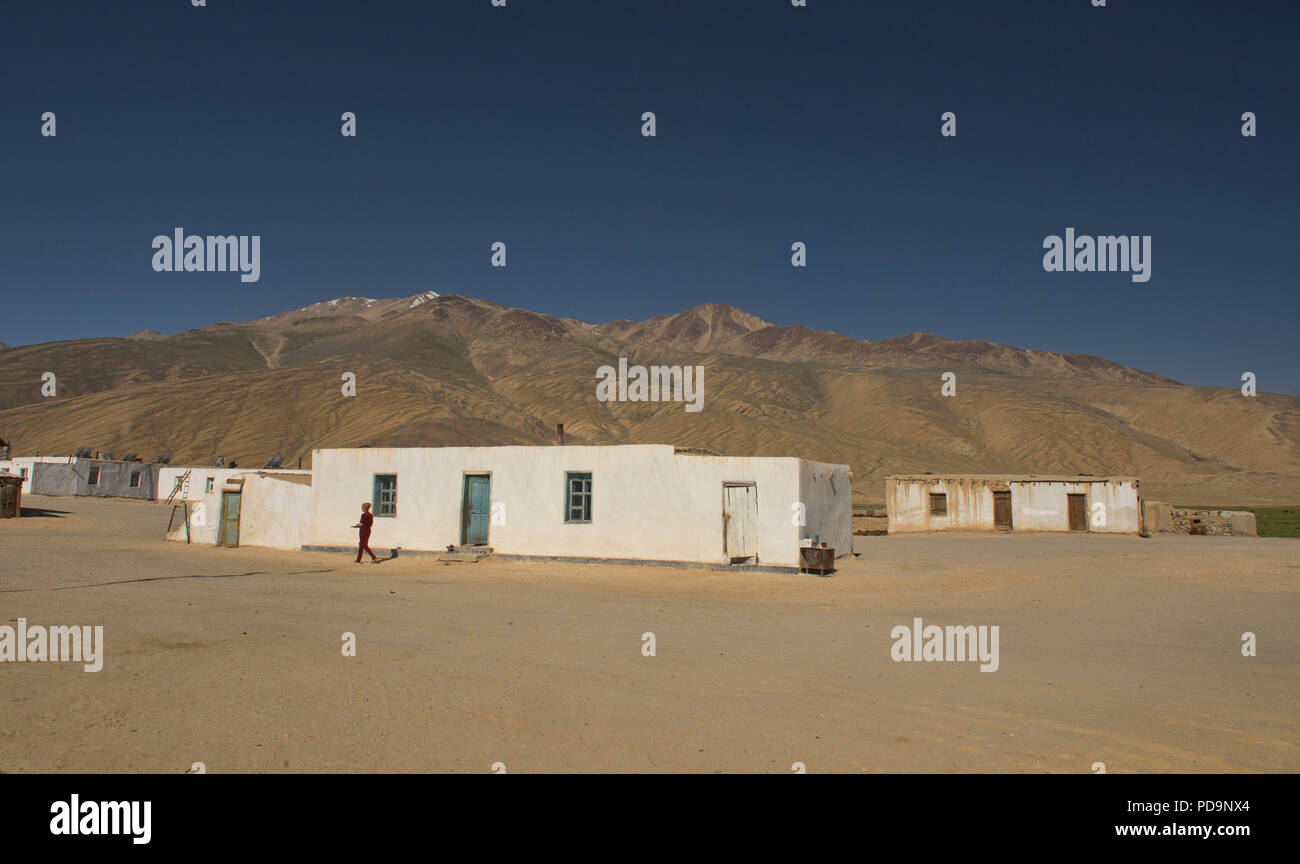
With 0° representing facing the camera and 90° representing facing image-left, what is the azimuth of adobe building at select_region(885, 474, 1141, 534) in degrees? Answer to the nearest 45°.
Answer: approximately 0°

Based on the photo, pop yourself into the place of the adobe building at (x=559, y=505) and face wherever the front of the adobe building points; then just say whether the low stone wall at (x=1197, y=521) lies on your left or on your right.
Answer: on your left

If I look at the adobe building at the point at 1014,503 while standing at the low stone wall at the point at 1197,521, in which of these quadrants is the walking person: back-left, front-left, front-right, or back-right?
front-left

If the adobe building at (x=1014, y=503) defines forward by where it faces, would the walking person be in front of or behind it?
in front

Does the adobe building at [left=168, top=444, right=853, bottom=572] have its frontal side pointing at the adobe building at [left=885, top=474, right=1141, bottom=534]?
no

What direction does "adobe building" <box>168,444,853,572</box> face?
toward the camera

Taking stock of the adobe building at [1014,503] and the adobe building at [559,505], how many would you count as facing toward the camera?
2

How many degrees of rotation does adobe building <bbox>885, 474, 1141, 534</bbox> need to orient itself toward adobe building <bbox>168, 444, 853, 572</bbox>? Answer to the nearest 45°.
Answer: approximately 45° to its right
